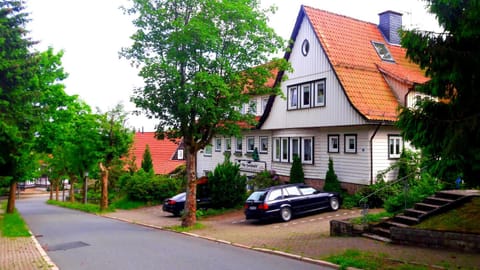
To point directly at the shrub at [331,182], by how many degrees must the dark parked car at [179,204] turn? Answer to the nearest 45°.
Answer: approximately 90° to its right

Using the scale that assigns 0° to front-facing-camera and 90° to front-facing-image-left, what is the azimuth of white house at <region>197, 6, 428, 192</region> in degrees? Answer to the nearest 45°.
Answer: approximately 45°

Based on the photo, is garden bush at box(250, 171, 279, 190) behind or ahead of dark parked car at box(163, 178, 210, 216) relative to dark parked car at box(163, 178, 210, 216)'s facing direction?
ahead

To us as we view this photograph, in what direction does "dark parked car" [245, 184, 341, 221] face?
facing away from the viewer and to the right of the viewer

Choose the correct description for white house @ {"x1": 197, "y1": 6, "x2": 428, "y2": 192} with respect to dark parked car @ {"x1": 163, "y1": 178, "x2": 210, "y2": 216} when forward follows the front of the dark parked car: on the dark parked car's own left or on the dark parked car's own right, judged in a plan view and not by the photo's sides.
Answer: on the dark parked car's own right

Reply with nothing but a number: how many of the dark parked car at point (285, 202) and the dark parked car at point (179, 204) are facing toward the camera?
0

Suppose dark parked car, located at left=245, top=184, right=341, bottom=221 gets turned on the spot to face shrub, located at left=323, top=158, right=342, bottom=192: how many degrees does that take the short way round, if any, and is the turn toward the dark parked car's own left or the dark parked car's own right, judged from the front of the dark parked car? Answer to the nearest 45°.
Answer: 0° — it already faces it
